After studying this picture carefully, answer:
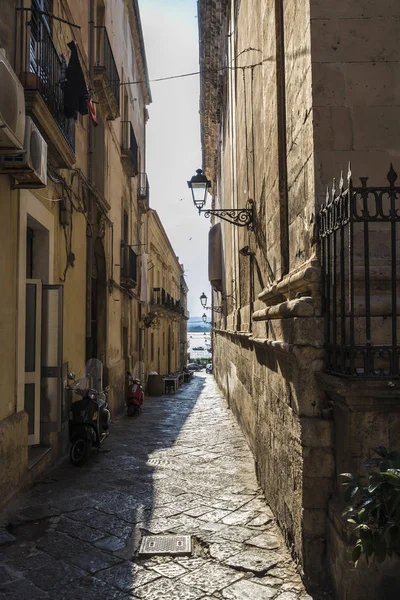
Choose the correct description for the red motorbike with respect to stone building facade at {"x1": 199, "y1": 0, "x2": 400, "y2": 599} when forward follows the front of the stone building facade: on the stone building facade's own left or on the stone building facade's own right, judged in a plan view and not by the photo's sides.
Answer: on the stone building facade's own right

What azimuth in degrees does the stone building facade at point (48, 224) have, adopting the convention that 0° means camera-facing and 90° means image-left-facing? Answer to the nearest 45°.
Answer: approximately 270°

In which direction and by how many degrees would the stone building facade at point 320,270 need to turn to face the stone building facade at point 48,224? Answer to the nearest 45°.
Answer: approximately 45° to its right

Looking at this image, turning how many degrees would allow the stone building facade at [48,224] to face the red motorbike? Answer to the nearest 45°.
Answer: approximately 90° to its left

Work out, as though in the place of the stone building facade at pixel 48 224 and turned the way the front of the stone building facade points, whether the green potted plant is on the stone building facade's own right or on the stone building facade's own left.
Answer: on the stone building facade's own right

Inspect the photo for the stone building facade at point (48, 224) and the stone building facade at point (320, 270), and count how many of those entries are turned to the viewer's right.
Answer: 1

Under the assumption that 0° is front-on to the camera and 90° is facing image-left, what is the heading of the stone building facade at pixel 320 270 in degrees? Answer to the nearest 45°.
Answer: approximately 90°

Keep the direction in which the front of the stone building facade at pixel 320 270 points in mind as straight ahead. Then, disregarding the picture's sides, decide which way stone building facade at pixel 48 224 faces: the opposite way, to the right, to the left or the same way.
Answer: the opposite way
